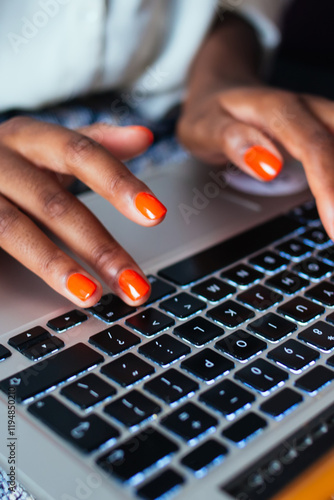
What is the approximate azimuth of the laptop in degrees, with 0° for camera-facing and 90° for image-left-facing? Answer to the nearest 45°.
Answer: approximately 135°
